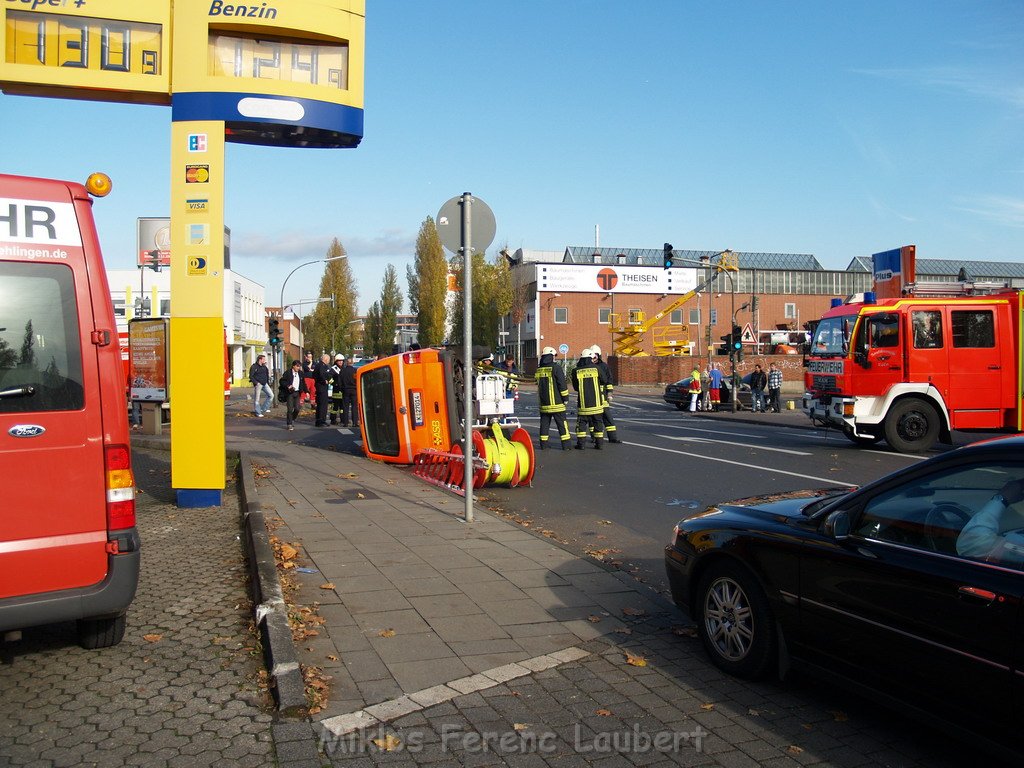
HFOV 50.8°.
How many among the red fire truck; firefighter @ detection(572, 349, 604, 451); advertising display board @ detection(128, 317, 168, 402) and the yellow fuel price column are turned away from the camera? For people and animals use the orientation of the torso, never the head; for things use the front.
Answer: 1

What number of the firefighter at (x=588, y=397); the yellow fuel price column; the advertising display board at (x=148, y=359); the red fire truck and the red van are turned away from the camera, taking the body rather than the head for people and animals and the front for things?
2

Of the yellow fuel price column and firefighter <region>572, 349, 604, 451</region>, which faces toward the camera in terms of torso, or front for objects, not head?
the yellow fuel price column

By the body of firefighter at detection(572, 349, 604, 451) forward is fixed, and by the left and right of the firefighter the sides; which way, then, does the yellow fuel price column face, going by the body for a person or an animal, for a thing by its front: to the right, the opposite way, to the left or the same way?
the opposite way

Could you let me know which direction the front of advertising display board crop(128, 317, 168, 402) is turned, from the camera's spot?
facing the viewer

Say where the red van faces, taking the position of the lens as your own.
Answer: facing away from the viewer

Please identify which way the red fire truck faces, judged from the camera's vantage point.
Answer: facing the viewer and to the left of the viewer

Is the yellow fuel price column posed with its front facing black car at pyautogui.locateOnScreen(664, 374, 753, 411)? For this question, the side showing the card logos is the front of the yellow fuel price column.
no

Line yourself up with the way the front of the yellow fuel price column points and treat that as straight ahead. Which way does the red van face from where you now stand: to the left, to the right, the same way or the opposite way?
the opposite way

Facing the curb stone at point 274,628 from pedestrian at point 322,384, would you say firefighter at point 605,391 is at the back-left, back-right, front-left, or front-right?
front-left

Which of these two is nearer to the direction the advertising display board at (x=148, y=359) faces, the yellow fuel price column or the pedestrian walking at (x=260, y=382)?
the yellow fuel price column

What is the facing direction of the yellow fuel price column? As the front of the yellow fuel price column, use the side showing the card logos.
toward the camera

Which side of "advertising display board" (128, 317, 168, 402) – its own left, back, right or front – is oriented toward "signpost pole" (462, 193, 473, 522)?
front

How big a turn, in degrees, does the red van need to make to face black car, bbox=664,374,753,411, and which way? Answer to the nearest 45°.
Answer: approximately 45° to its right

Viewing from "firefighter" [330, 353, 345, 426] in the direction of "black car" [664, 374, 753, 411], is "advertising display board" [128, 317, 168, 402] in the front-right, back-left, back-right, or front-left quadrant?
back-left

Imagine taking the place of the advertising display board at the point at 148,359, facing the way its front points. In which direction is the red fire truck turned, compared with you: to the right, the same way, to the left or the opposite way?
to the right

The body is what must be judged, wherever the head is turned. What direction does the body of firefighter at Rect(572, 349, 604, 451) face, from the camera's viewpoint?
away from the camera
